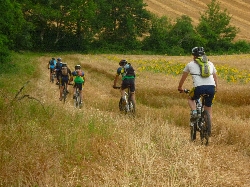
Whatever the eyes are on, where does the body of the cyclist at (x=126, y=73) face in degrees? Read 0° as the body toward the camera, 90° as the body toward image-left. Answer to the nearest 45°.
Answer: approximately 135°

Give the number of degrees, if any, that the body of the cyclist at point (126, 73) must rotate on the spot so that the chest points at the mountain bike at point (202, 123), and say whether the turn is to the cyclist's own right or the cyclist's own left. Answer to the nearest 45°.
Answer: approximately 180°
